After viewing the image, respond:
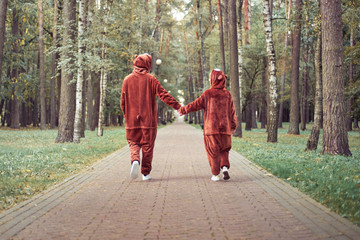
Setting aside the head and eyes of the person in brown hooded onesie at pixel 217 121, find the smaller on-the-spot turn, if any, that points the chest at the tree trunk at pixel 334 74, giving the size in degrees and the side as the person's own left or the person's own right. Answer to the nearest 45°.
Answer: approximately 45° to the person's own right

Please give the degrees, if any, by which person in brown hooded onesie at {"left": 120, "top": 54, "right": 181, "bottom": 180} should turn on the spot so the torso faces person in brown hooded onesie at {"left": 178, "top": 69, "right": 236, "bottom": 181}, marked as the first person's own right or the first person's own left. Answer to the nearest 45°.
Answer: approximately 90° to the first person's own right

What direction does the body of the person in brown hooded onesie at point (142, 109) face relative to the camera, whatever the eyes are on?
away from the camera

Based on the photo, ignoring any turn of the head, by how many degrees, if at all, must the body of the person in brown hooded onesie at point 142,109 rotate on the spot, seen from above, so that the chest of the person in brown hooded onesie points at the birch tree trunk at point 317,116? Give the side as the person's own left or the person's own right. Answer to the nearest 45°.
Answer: approximately 45° to the person's own right

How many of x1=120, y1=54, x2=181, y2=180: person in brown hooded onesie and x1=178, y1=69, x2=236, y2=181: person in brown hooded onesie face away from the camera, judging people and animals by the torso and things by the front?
2

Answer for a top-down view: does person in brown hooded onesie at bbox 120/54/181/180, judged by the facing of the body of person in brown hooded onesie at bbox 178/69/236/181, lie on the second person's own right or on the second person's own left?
on the second person's own left

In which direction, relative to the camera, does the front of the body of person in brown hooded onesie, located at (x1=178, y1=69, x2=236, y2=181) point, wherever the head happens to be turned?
away from the camera

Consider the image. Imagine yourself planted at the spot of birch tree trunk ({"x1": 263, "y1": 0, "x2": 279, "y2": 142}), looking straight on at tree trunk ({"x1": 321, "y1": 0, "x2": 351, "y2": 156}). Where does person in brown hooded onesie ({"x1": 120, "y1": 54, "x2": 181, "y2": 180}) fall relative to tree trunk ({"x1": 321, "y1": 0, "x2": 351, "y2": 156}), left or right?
right

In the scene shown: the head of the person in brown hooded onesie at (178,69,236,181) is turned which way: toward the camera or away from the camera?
away from the camera
